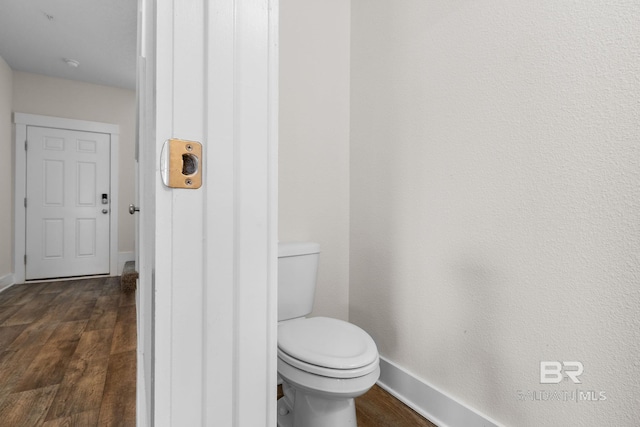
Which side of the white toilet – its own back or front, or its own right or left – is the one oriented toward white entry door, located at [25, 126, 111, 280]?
back

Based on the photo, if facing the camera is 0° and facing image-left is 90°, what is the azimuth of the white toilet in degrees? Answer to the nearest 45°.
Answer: approximately 315°
